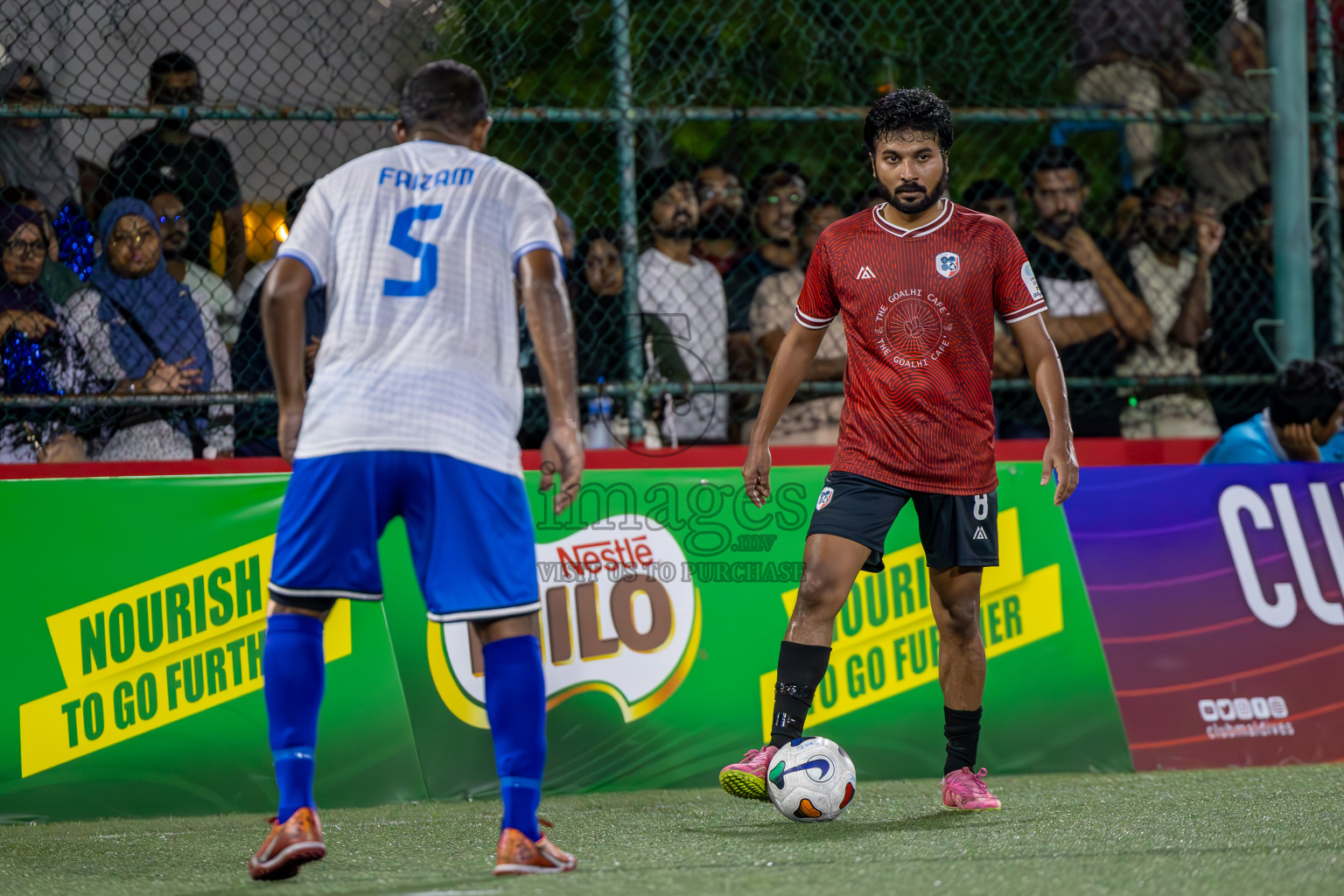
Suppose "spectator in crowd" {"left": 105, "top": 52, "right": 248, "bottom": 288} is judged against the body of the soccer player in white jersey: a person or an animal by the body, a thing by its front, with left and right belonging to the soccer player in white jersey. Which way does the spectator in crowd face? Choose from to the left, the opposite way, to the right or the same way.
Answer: the opposite way

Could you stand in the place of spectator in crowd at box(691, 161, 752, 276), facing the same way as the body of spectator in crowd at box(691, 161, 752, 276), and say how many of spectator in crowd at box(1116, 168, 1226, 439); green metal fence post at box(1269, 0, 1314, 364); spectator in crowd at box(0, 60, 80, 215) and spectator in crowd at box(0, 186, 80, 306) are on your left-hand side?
2

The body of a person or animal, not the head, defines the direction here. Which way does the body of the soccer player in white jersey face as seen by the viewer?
away from the camera

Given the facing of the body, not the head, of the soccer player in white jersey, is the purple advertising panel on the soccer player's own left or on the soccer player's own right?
on the soccer player's own right

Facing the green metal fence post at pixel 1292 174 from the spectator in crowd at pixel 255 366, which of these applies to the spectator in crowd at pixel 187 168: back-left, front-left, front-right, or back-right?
back-left

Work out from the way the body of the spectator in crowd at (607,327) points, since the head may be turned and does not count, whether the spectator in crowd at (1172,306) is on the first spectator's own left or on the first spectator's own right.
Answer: on the first spectator's own left

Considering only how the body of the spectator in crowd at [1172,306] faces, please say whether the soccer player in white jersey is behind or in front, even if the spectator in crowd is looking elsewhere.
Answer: in front

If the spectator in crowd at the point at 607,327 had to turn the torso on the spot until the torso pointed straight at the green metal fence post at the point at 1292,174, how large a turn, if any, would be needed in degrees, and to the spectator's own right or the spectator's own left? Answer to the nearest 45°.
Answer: approximately 90° to the spectator's own left

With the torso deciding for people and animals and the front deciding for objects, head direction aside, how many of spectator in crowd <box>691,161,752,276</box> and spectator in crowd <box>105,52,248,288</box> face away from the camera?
0

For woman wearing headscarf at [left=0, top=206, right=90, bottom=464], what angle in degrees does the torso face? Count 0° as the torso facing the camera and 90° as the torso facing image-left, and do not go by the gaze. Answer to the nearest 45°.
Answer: approximately 0°

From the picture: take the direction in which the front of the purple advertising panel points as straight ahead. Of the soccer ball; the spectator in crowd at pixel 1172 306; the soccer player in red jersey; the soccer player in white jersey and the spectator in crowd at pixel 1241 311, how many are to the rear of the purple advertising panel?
2

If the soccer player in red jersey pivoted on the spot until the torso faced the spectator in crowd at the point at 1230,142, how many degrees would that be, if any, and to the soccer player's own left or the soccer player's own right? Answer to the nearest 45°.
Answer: approximately 135° to the soccer player's own left
